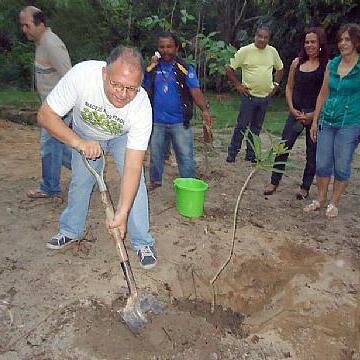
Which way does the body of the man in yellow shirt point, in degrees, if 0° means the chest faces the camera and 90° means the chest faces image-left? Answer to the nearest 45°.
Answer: approximately 0°

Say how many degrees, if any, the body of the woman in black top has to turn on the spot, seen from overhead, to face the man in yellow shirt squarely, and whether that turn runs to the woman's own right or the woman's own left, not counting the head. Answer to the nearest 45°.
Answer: approximately 90° to the woman's own right

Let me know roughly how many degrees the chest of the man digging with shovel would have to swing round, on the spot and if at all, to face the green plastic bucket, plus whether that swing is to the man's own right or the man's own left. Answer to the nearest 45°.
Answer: approximately 135° to the man's own left

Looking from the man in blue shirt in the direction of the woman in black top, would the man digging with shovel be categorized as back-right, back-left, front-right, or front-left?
back-right

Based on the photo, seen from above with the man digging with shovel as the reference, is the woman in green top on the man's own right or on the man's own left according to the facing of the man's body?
on the man's own left

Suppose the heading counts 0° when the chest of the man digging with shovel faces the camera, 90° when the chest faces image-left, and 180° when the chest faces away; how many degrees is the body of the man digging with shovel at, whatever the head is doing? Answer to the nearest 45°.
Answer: approximately 0°

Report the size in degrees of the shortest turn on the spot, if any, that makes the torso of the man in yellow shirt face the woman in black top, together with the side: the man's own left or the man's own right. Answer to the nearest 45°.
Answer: approximately 45° to the man's own left
